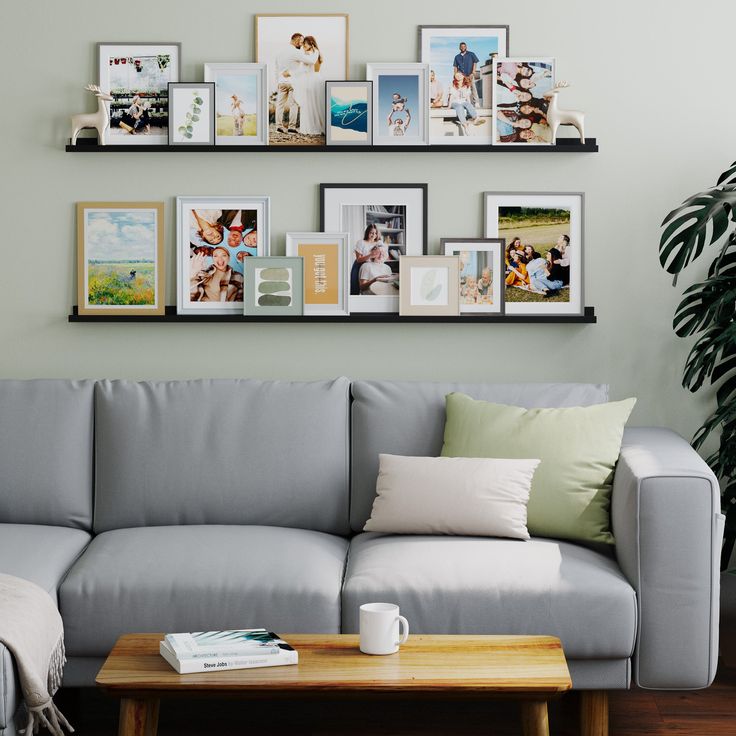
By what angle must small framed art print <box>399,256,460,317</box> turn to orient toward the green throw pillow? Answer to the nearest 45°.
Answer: approximately 45° to its left

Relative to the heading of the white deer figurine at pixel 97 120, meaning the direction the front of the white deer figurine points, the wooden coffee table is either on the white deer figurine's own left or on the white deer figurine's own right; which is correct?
on the white deer figurine's own right

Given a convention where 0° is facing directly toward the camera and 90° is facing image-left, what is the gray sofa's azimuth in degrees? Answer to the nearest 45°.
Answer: approximately 0°

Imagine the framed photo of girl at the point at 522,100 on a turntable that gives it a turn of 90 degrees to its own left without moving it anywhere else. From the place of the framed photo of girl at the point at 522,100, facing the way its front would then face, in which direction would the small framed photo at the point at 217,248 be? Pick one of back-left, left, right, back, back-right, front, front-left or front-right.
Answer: back

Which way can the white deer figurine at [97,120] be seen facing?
to the viewer's right

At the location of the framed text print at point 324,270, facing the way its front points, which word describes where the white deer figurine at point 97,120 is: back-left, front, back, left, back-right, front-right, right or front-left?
right

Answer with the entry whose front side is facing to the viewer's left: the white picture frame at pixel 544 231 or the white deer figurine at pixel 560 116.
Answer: the white deer figurine

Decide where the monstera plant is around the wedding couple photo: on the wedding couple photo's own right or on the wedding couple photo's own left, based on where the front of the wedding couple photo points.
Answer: on the wedding couple photo's own left
